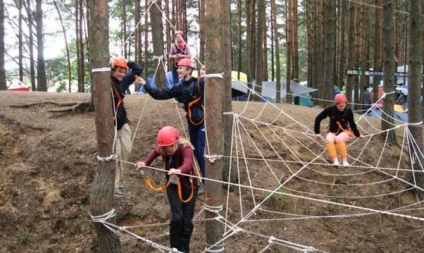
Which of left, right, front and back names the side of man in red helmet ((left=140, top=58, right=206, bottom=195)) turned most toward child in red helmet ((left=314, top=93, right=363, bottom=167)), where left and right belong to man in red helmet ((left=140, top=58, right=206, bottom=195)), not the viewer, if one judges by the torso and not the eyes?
back

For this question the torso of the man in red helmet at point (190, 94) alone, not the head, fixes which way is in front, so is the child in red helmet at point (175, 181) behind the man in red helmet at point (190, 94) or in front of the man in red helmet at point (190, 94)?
in front

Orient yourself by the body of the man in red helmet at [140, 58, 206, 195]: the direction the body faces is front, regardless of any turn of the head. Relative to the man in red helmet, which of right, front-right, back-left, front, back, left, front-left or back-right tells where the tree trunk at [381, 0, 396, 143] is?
back

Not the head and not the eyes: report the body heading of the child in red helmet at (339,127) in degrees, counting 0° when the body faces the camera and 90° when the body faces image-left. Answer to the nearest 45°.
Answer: approximately 0°

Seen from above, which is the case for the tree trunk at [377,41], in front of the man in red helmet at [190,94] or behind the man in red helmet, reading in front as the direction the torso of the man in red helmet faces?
behind

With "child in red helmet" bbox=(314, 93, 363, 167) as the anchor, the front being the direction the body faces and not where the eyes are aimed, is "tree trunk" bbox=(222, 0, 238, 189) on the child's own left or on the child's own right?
on the child's own right

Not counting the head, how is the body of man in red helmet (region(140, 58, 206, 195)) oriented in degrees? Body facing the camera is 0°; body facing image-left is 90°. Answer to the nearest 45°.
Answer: approximately 45°

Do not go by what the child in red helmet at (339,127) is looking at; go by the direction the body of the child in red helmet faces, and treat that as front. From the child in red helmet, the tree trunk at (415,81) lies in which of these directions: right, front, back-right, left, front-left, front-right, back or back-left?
back-left

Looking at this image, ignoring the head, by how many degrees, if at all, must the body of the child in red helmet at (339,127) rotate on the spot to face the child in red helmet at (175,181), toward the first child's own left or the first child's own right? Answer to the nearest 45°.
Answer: approximately 45° to the first child's own right
